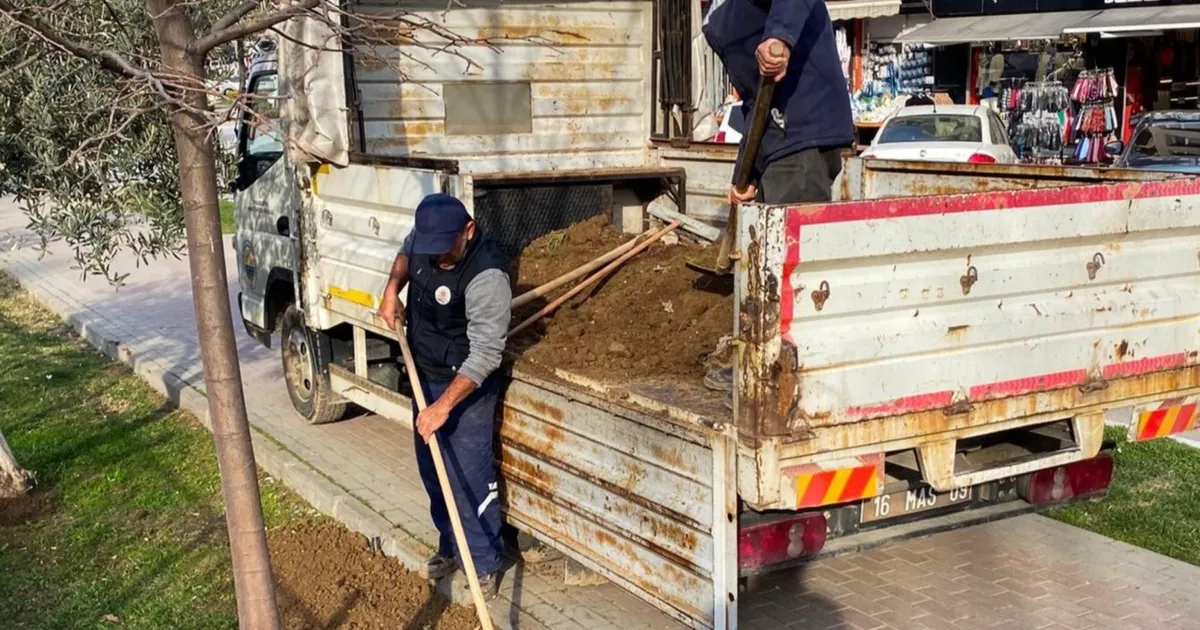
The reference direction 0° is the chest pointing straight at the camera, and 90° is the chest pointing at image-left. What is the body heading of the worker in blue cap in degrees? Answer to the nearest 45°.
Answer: approximately 45°

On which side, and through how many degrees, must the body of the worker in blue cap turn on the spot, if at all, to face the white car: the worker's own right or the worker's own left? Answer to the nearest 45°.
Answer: approximately 180°

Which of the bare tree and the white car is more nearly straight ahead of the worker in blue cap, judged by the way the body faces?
the bare tree

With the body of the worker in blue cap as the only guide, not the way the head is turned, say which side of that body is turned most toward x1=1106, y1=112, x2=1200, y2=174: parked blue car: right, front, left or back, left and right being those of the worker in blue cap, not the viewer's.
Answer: back

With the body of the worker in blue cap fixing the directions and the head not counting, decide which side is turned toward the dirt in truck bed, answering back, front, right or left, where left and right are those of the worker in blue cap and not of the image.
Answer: back

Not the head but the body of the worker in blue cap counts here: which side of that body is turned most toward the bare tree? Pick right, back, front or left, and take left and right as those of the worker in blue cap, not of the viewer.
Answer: front

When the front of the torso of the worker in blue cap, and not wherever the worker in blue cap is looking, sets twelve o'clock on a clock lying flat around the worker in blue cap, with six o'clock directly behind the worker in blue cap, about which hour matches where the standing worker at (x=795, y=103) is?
The standing worker is roughly at 8 o'clock from the worker in blue cap.
